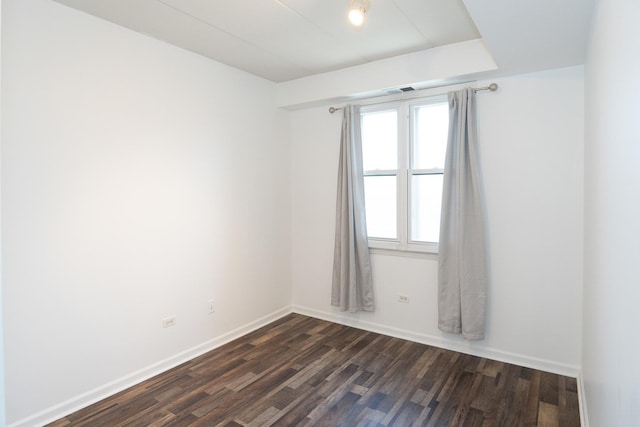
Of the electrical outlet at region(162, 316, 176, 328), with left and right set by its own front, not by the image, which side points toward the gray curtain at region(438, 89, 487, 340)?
front

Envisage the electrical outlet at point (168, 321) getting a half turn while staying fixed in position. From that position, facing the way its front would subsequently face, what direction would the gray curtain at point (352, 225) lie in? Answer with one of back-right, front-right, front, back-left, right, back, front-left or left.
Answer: back-right

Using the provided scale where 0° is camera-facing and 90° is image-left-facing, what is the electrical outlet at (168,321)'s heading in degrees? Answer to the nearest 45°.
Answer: approximately 315°
